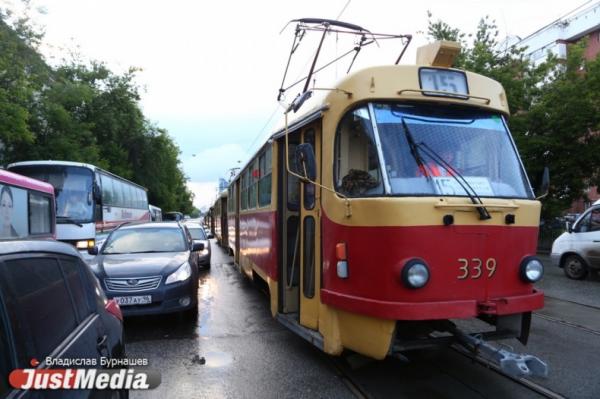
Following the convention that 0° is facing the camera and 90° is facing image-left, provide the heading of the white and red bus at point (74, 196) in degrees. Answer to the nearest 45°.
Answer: approximately 45°

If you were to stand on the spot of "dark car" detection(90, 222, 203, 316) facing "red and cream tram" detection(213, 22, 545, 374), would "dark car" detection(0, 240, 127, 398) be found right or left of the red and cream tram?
right

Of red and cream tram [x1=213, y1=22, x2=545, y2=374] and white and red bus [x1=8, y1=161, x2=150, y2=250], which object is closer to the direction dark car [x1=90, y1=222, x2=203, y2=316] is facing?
the red and cream tram

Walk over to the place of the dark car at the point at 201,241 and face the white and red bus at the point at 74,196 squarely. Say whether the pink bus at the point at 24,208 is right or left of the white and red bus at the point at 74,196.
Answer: left

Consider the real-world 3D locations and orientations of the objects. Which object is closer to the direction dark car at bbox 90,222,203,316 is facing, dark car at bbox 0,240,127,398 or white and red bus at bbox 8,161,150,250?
the dark car

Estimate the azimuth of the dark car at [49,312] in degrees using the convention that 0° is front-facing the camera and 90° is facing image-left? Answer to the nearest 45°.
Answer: approximately 45°

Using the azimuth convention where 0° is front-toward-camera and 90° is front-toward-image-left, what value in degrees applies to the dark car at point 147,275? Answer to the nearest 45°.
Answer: approximately 45°

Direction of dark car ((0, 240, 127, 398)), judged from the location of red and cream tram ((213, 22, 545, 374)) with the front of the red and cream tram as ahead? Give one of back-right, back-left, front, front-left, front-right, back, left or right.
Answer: right

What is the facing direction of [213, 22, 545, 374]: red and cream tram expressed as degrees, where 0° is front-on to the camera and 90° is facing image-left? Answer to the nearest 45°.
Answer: approximately 315°

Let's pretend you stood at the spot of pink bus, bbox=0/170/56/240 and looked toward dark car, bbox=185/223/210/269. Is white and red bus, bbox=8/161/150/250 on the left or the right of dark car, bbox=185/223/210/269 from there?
left
